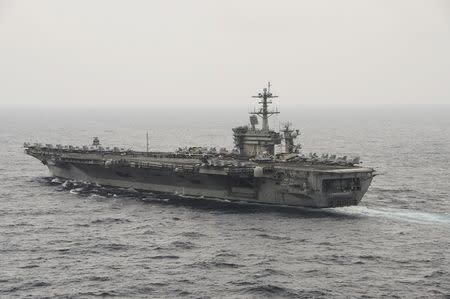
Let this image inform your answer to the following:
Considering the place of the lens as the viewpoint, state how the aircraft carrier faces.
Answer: facing away from the viewer and to the left of the viewer
